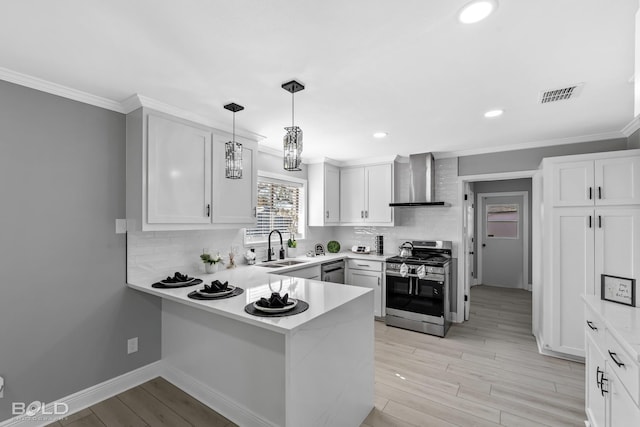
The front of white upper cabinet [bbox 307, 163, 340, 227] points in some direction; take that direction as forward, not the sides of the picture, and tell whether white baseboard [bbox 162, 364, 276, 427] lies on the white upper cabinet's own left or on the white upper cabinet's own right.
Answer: on the white upper cabinet's own right

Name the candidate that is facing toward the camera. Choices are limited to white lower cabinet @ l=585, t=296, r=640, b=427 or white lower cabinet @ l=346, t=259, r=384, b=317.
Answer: white lower cabinet @ l=346, t=259, r=384, b=317

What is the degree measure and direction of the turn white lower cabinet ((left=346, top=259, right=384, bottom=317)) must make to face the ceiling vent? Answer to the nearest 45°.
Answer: approximately 45° to its left

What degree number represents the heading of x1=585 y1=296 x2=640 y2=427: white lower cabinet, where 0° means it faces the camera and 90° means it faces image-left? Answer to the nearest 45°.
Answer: approximately 90°

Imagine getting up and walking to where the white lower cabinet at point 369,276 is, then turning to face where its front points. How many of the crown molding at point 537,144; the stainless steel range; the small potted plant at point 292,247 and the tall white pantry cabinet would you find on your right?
1

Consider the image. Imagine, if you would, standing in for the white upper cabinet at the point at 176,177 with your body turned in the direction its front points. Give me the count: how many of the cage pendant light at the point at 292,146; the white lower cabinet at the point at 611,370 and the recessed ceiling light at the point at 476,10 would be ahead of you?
3

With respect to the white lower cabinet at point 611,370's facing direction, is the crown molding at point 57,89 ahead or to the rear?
ahead

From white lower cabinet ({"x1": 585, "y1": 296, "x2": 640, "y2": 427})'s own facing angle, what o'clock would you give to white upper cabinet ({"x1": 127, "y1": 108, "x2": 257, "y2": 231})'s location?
The white upper cabinet is roughly at 11 o'clock from the white lower cabinet.

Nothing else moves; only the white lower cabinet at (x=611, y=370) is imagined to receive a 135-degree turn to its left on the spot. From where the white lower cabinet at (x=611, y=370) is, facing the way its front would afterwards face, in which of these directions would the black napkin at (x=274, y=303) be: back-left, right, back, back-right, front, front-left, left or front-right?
right

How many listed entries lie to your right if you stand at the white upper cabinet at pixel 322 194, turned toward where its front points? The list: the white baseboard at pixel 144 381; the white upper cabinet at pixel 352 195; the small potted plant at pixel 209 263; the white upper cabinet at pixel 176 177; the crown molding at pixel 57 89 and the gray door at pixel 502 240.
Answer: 4

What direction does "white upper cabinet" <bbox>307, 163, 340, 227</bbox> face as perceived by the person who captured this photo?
facing the viewer and to the right of the viewer

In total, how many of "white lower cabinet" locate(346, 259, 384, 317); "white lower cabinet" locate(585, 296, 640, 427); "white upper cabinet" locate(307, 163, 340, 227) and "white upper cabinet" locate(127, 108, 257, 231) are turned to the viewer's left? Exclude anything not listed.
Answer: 1

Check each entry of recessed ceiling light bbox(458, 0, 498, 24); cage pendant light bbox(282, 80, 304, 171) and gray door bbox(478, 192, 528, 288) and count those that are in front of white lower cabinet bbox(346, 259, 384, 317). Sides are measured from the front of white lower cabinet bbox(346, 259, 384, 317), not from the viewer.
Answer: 2

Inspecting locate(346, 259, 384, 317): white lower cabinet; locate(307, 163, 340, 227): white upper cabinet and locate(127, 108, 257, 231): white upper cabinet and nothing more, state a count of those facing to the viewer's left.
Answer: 0

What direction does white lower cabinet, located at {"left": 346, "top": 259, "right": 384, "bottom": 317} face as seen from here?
toward the camera

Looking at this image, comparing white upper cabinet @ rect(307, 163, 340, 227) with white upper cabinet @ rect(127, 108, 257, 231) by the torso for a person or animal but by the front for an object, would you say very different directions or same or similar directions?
same or similar directions
